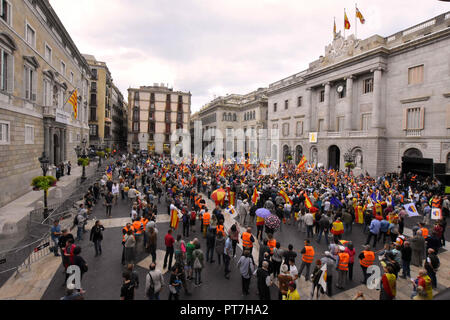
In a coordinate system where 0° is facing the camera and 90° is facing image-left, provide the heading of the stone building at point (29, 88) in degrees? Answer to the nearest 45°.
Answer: approximately 315°

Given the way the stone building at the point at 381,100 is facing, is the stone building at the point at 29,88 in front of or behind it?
in front

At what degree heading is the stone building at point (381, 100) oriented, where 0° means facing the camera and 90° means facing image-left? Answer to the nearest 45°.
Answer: approximately 45°

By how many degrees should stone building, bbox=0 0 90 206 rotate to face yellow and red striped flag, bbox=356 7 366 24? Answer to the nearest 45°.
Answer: approximately 45° to its left

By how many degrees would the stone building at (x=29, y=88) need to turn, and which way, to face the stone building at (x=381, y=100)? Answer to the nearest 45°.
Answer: approximately 45° to its left

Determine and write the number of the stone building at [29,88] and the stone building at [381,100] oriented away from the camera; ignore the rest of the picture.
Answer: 0

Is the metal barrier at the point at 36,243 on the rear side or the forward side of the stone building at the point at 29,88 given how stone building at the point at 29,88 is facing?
on the forward side
